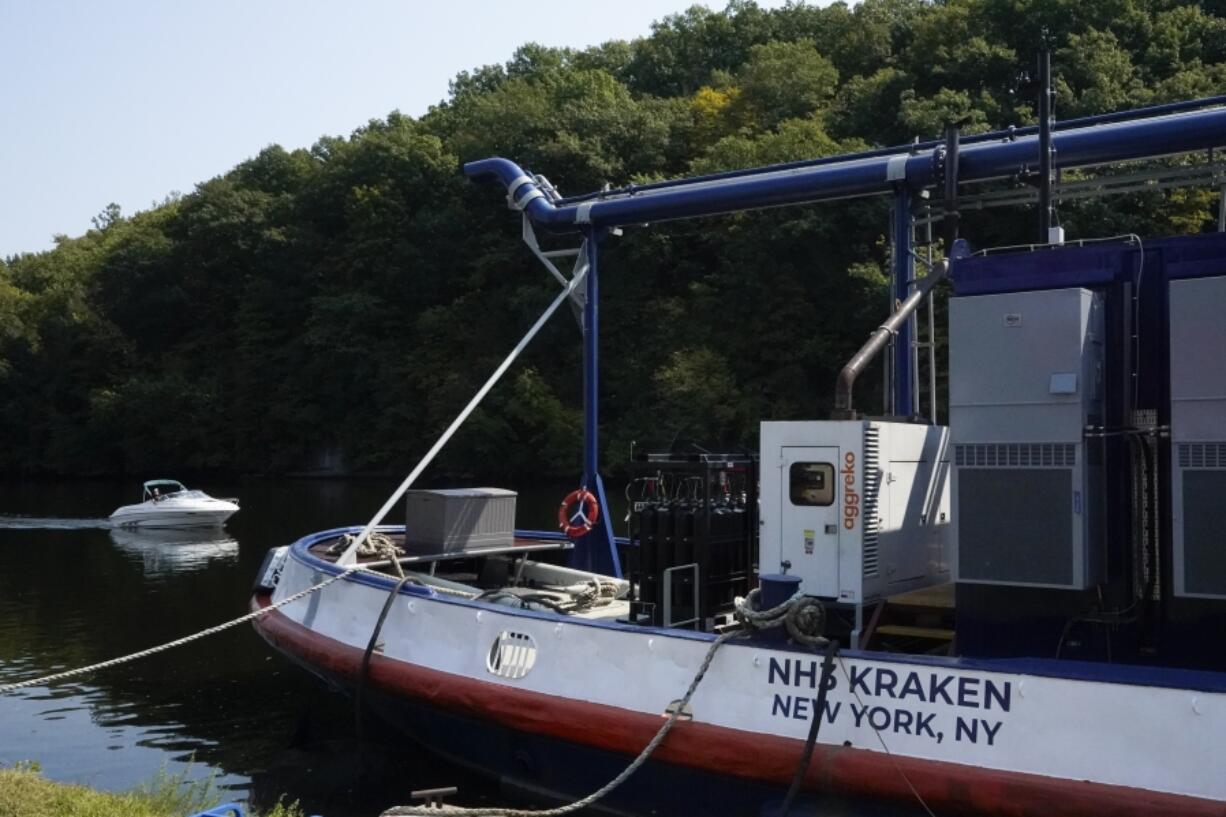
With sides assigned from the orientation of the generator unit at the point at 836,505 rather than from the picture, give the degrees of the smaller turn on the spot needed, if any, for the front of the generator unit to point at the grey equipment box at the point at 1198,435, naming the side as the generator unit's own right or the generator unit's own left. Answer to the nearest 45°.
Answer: approximately 90° to the generator unit's own left

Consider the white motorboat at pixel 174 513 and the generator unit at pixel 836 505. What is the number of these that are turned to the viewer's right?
1

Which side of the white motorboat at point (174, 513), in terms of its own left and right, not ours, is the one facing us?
right

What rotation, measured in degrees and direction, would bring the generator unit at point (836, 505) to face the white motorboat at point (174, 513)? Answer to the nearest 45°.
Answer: approximately 90° to its right

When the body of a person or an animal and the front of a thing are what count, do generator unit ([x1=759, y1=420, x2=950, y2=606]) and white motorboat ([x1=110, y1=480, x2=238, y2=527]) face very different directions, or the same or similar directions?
very different directions

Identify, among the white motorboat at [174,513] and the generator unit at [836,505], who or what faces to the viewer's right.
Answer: the white motorboat

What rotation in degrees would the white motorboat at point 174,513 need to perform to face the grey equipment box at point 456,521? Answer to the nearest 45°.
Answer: approximately 90° to its right

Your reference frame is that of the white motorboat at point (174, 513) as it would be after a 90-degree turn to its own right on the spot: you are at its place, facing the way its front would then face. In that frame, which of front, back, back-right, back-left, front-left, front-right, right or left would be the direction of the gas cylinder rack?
front
